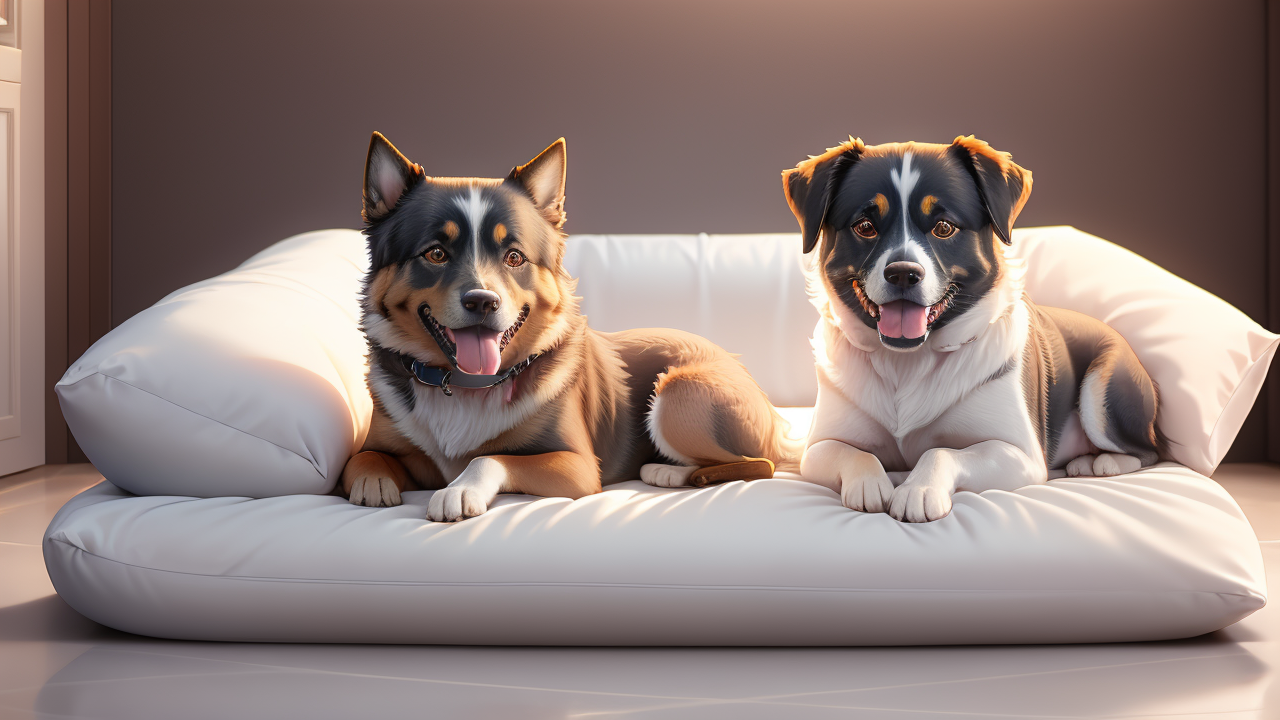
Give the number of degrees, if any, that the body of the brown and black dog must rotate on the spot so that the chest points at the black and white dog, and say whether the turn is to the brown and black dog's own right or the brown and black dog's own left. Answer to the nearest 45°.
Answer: approximately 135° to the brown and black dog's own left

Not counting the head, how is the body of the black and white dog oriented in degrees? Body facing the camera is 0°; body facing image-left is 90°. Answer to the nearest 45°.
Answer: approximately 45°

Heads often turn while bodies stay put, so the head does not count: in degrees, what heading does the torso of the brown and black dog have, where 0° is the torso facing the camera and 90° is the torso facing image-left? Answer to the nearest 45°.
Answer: approximately 45°

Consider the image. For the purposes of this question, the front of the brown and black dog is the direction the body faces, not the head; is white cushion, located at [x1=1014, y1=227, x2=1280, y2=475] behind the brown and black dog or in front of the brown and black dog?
behind
